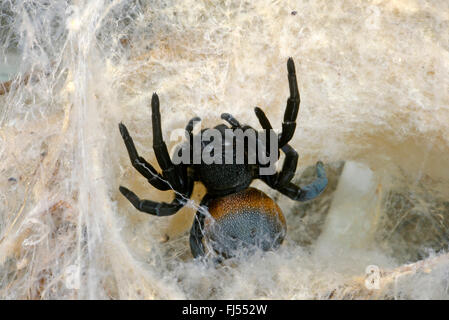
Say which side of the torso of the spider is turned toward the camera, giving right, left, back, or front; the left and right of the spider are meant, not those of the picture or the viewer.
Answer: back
